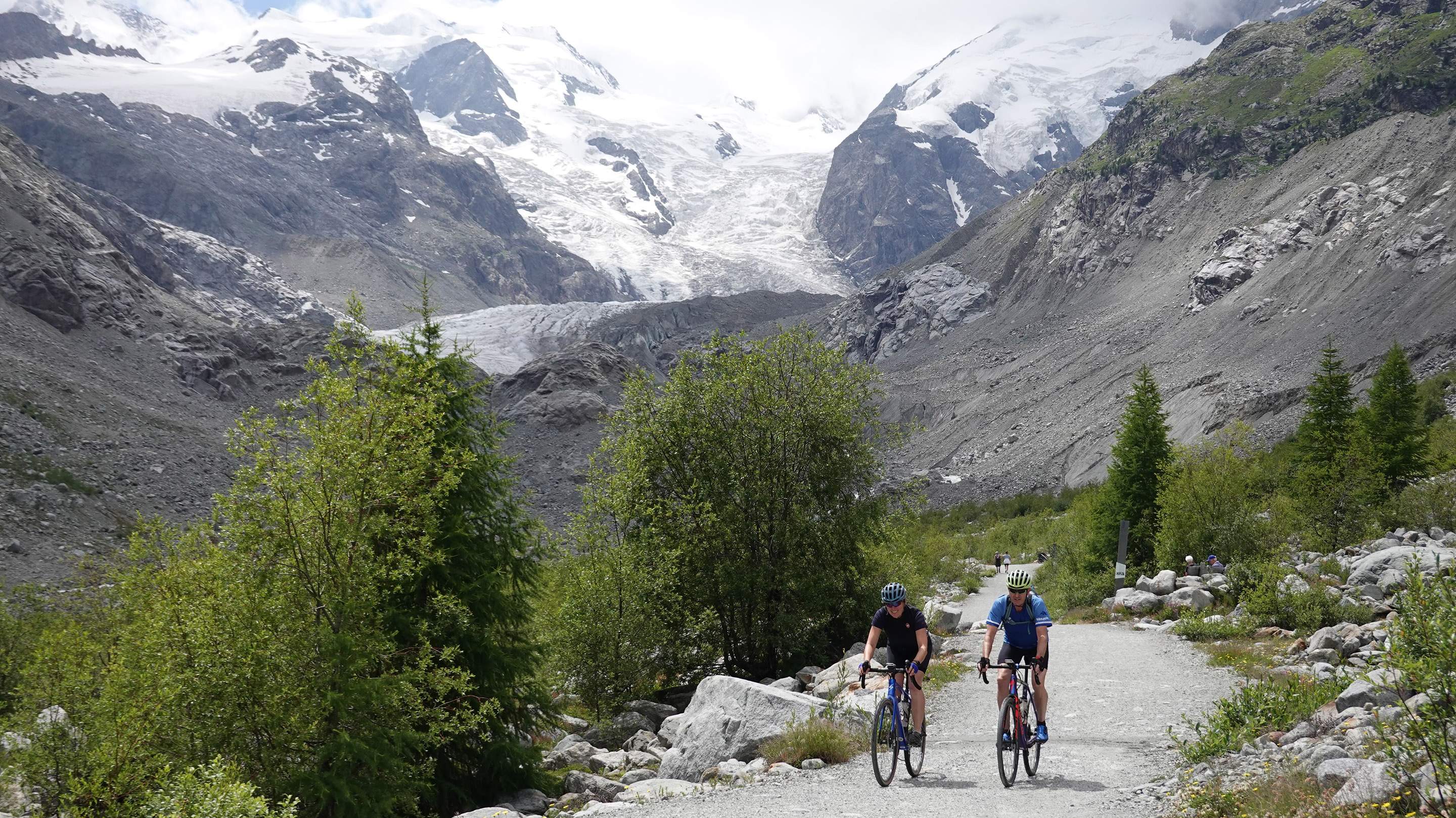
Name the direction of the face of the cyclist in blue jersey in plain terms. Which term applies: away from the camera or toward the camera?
toward the camera

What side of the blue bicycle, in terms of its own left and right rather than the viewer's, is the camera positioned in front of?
front

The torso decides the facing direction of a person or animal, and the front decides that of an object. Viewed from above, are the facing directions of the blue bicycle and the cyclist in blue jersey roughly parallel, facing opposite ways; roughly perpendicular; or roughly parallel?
roughly parallel

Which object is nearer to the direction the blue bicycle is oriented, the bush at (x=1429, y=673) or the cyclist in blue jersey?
the bush

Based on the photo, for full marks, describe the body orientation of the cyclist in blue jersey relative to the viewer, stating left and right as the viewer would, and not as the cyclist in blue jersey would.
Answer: facing the viewer

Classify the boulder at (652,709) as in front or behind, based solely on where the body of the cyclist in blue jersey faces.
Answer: behind

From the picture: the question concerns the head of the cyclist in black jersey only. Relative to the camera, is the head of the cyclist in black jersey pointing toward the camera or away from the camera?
toward the camera

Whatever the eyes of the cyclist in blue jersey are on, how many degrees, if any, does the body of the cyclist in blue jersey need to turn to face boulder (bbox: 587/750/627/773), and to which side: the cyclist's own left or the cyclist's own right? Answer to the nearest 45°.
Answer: approximately 135° to the cyclist's own right

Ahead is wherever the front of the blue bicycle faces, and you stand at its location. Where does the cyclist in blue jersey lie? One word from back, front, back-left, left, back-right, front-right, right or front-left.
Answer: left

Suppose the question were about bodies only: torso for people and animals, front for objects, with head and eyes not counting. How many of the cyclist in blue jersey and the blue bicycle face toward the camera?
2

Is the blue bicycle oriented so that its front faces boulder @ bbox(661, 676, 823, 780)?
no

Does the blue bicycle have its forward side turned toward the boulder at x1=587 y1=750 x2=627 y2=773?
no

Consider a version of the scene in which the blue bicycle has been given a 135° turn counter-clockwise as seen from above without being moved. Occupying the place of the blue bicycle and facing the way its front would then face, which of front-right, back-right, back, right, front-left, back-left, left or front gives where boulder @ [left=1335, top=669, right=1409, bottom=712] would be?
front-right

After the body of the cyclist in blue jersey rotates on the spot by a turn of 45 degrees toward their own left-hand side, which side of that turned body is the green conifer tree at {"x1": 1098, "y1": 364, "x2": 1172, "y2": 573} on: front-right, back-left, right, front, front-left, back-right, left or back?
back-left
